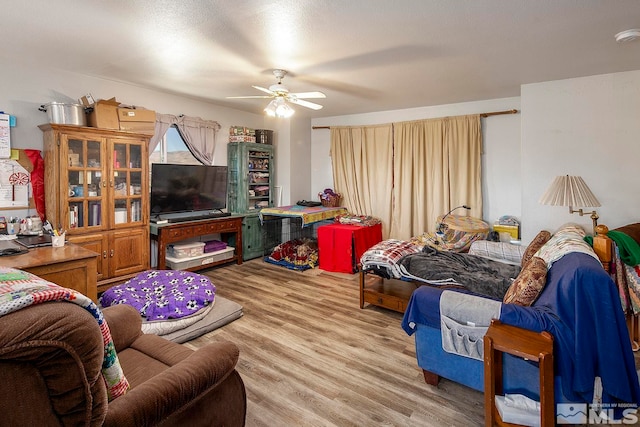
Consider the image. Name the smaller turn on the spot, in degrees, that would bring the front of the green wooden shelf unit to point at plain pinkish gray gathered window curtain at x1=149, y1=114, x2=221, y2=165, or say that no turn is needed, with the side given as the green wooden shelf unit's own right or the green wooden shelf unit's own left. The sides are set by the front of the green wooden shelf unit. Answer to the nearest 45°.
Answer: approximately 90° to the green wooden shelf unit's own right

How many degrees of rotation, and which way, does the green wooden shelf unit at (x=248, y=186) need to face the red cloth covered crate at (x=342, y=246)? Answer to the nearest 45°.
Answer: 0° — it already faces it

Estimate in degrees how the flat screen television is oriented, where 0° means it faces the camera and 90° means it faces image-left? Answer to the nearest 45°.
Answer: approximately 315°

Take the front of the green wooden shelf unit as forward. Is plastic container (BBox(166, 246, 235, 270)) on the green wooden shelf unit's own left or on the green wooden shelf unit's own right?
on the green wooden shelf unit's own right

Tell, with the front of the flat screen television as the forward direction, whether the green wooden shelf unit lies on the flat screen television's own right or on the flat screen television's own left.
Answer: on the flat screen television's own left

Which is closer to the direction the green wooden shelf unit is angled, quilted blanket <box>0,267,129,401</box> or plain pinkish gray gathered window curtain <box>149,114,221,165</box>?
the quilted blanket

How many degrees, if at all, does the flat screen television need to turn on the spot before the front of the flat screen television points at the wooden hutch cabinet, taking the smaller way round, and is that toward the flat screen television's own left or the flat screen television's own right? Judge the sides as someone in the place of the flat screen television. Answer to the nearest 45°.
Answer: approximately 90° to the flat screen television's own right

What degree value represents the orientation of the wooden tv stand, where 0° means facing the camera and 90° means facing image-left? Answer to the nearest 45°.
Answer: approximately 315°

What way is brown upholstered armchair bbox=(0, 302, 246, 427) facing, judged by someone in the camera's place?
facing away from the viewer and to the right of the viewer

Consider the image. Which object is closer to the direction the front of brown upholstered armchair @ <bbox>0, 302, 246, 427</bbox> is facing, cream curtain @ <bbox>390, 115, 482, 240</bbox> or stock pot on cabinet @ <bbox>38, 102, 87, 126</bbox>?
the cream curtain

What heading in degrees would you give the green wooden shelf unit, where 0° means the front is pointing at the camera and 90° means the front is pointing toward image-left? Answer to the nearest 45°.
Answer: approximately 315°
